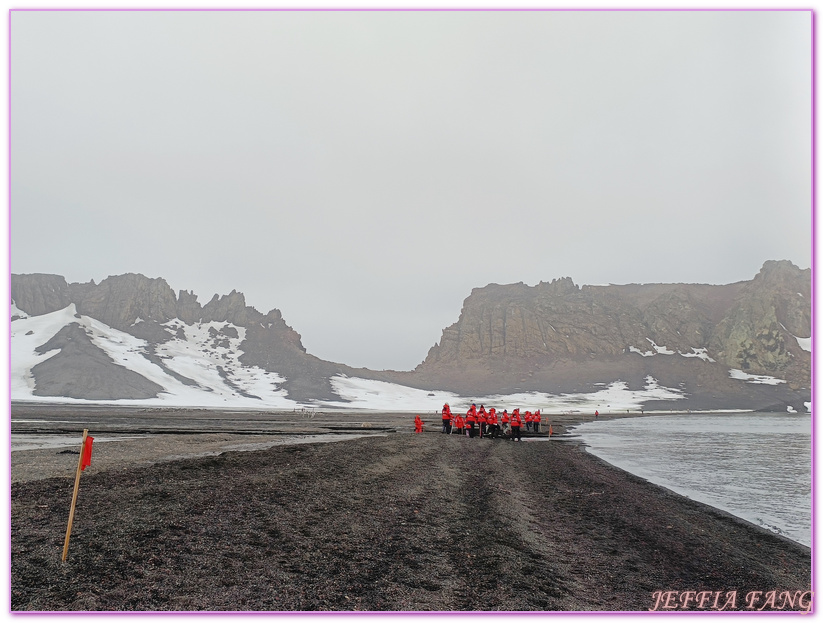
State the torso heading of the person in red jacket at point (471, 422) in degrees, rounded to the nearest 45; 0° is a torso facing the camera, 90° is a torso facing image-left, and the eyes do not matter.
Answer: approximately 180°

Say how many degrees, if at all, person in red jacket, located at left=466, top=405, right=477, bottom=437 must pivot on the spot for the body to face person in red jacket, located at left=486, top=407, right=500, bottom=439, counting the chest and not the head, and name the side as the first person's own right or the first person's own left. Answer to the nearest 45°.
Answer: approximately 45° to the first person's own right

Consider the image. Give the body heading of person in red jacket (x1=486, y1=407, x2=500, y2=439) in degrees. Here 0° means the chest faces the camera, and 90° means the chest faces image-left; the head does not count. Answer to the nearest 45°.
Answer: approximately 180°

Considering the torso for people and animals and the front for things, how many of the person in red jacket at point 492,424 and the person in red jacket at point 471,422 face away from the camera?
2
